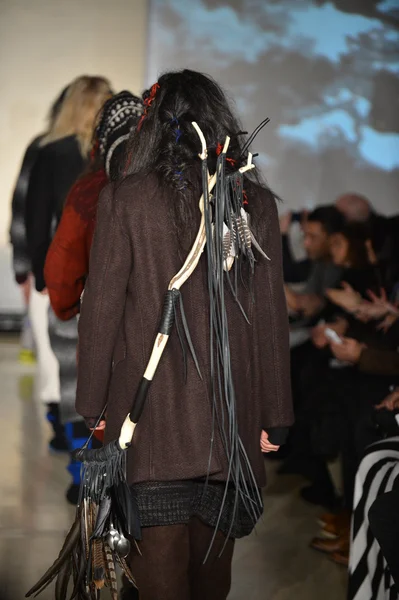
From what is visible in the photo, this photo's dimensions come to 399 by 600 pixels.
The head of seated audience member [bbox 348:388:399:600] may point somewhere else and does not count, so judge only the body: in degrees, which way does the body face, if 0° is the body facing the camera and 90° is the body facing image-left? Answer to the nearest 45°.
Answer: approximately 90°

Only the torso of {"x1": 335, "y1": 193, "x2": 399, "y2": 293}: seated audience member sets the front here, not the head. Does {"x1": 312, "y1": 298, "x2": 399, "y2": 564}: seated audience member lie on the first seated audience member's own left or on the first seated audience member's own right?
on the first seated audience member's own left

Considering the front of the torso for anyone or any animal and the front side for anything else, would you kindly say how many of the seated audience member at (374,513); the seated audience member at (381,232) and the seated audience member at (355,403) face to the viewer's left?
3

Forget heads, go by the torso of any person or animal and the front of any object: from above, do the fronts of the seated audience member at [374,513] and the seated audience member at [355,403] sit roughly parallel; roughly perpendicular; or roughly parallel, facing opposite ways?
roughly parallel

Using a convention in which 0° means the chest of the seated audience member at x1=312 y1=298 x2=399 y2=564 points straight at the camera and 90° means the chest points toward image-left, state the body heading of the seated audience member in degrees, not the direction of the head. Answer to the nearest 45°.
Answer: approximately 90°

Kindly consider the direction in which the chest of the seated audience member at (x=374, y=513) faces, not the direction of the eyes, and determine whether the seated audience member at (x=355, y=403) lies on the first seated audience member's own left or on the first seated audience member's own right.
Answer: on the first seated audience member's own right

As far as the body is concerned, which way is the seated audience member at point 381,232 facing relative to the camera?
to the viewer's left

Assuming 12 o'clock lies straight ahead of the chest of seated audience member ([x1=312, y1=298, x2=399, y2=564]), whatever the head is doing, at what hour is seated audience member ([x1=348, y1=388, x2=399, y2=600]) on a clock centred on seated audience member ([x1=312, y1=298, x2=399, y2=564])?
seated audience member ([x1=348, y1=388, x2=399, y2=600]) is roughly at 9 o'clock from seated audience member ([x1=312, y1=298, x2=399, y2=564]).

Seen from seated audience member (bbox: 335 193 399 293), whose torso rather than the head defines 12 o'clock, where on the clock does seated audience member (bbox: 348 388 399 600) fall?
seated audience member (bbox: 348 388 399 600) is roughly at 9 o'clock from seated audience member (bbox: 335 193 399 293).

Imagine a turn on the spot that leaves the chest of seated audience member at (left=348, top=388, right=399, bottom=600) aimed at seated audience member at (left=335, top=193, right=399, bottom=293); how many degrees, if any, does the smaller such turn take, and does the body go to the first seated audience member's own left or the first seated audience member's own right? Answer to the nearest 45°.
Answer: approximately 90° to the first seated audience member's own right

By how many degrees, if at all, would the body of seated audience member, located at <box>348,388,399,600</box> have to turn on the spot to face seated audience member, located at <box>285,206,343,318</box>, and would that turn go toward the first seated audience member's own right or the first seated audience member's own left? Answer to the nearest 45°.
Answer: approximately 90° to the first seated audience member's own right
